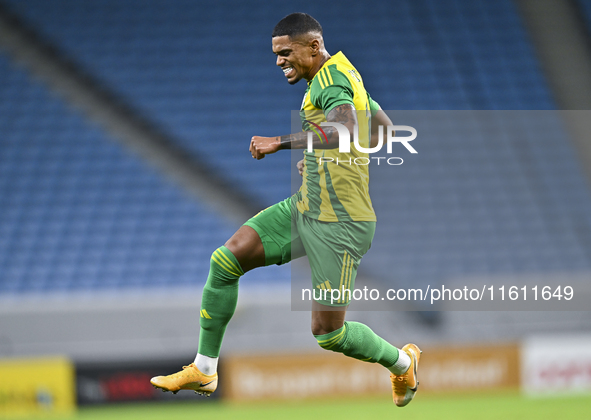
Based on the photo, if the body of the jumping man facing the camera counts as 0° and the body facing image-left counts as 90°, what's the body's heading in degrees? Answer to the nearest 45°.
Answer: approximately 90°

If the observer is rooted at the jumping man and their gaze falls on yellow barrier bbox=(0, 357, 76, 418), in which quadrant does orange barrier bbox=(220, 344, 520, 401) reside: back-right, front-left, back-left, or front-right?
front-right

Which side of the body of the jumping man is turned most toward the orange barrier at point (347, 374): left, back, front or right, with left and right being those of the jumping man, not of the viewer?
right

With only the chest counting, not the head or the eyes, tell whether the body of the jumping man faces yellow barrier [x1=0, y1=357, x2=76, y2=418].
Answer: no
